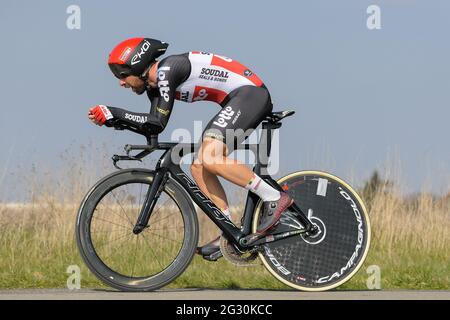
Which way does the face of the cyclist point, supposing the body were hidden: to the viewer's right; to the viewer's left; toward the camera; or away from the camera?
to the viewer's left

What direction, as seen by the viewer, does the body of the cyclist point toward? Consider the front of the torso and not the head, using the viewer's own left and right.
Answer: facing to the left of the viewer

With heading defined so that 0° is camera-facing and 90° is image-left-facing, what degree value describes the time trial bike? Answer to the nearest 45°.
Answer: approximately 90°
